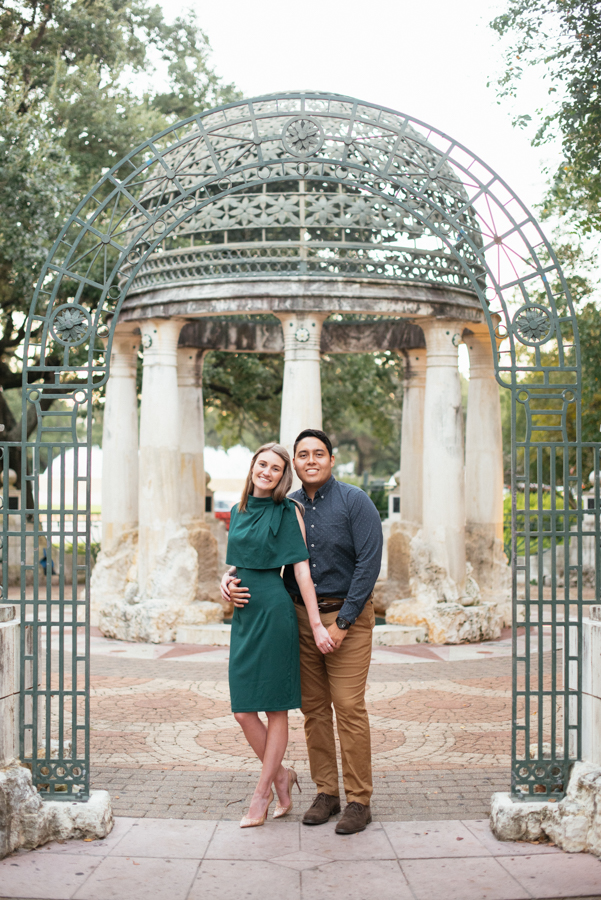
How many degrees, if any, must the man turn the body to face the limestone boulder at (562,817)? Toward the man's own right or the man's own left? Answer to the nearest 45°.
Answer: approximately 135° to the man's own left

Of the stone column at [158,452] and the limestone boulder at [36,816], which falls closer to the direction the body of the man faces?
the limestone boulder

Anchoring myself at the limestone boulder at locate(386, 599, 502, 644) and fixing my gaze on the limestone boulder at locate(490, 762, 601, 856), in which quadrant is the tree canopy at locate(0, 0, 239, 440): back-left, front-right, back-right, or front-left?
back-right

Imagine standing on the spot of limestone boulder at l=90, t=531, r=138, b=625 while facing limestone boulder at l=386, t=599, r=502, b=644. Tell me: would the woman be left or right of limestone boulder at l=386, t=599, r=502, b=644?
right

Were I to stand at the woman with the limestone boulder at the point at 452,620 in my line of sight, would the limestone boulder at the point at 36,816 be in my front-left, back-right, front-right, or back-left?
back-left

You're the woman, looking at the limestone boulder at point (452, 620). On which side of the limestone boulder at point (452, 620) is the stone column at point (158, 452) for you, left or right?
left

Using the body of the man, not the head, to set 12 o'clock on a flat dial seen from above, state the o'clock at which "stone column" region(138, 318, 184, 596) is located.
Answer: The stone column is roughly at 4 o'clock from the man.

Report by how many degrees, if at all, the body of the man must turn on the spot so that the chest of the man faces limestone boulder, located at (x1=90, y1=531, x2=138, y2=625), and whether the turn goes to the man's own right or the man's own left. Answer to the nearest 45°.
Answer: approximately 135° to the man's own right

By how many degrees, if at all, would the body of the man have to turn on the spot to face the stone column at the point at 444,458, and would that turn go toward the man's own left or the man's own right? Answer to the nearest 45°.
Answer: approximately 135° to the man's own right

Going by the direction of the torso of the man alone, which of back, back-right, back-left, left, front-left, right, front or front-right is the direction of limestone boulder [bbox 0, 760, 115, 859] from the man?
front-right

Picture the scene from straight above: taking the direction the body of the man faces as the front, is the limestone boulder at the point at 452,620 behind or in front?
behind
